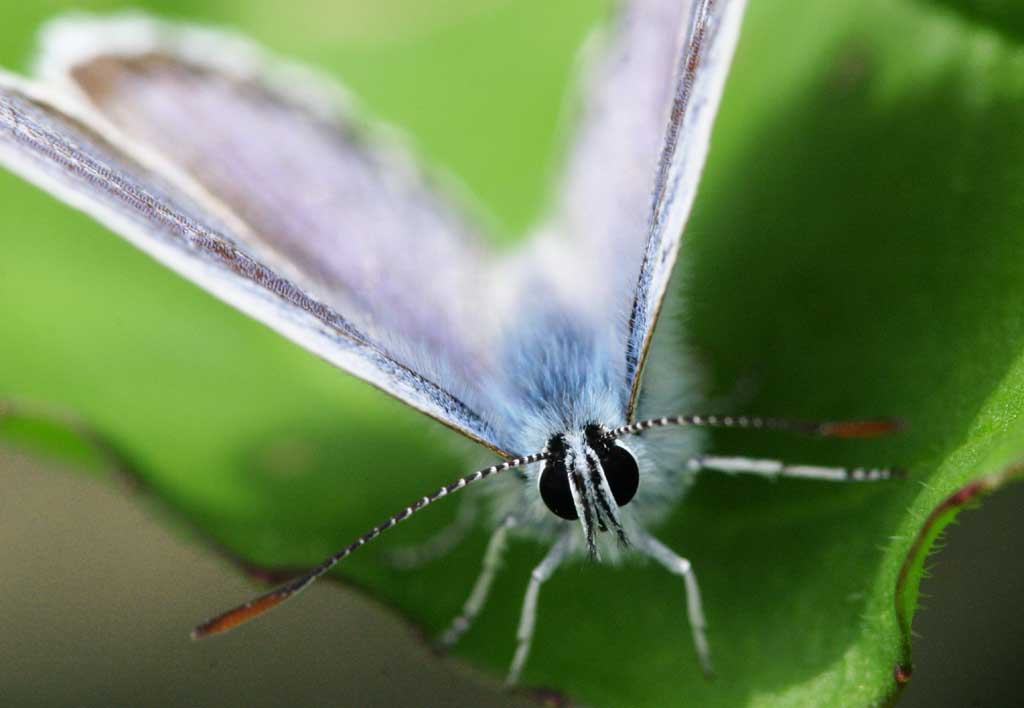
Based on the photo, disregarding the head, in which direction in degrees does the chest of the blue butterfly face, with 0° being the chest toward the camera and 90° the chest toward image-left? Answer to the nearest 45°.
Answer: approximately 0°
